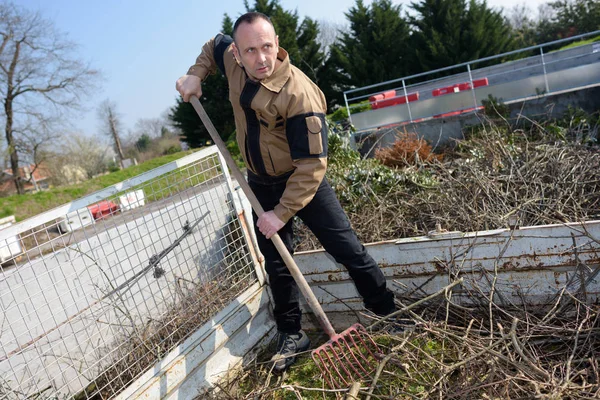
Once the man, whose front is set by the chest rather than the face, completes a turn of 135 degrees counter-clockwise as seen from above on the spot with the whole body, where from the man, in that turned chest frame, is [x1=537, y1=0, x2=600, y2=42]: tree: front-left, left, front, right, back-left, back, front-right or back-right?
front-left

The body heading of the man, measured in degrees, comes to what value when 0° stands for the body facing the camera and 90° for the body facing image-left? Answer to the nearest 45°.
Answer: approximately 45°

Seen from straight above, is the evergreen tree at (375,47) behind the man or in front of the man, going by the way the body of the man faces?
behind

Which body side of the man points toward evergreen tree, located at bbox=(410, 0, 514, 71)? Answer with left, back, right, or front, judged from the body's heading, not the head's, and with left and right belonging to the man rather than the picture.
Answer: back

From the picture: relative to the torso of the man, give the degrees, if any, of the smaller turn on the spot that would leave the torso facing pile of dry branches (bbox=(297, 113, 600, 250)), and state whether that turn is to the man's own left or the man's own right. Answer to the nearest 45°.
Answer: approximately 180°

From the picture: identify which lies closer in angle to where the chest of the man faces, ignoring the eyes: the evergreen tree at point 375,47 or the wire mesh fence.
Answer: the wire mesh fence
